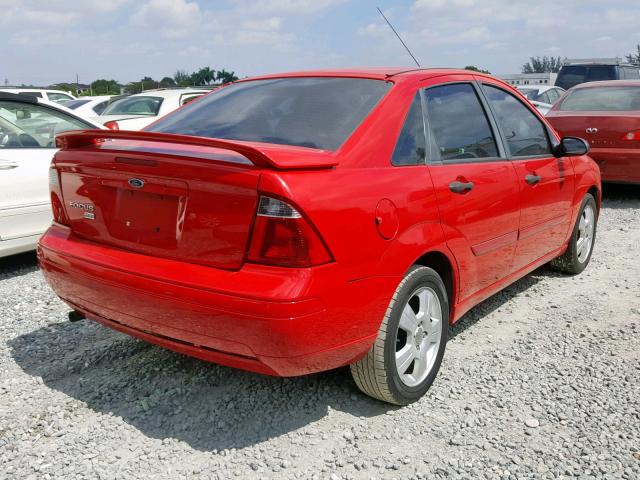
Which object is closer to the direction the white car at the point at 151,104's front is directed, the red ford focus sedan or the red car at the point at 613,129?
the red car

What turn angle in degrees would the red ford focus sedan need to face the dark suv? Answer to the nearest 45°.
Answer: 0° — it already faces it

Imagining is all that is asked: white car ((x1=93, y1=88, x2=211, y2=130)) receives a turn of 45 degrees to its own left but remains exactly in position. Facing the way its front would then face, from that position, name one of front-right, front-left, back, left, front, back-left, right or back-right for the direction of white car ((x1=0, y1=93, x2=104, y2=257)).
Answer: back

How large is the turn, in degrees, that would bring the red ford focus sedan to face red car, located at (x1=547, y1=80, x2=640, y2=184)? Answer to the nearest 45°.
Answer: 0° — it already faces it

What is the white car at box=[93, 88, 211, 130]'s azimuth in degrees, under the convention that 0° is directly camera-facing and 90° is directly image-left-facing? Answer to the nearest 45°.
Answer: approximately 225°

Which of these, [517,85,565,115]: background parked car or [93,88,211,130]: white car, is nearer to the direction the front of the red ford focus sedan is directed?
the background parked car

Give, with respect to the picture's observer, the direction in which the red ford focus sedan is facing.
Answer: facing away from the viewer and to the right of the viewer

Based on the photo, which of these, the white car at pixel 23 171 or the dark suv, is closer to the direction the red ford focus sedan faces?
the dark suv

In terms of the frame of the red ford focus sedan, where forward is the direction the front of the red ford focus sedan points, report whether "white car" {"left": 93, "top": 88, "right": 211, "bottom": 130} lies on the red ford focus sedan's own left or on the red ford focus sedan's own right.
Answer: on the red ford focus sedan's own left

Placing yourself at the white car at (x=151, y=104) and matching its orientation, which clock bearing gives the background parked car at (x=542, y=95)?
The background parked car is roughly at 1 o'clock from the white car.
